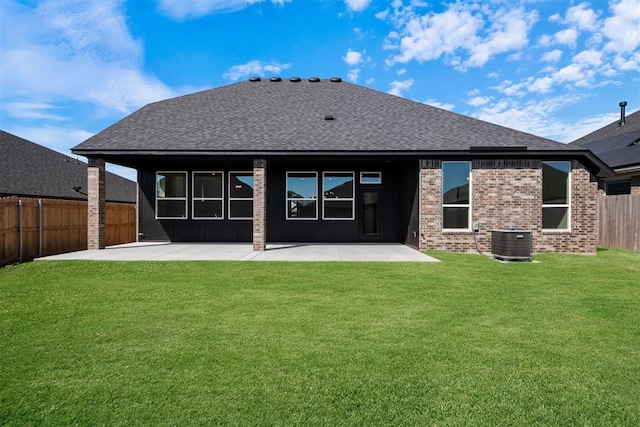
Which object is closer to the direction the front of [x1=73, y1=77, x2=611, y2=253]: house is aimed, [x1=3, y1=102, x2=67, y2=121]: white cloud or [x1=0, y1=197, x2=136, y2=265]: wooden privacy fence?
the white cloud

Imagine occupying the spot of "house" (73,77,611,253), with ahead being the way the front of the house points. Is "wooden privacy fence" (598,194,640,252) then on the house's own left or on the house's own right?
on the house's own right

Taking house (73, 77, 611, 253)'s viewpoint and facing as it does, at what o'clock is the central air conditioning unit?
The central air conditioning unit is roughly at 4 o'clock from the house.

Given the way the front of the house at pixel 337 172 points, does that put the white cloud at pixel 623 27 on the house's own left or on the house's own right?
on the house's own right

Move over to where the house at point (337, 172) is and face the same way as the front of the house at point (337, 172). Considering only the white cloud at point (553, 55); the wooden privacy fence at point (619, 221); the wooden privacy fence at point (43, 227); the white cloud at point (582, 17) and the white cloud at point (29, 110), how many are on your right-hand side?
3

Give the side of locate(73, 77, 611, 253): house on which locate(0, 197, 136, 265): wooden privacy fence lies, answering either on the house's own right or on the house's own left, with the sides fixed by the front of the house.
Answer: on the house's own left

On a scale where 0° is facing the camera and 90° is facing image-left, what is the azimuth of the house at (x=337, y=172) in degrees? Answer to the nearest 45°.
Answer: approximately 180°
